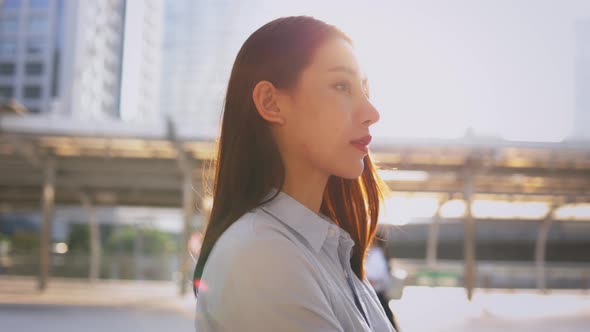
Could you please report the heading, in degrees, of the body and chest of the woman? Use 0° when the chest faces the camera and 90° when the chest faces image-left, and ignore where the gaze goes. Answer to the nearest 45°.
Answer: approximately 270°

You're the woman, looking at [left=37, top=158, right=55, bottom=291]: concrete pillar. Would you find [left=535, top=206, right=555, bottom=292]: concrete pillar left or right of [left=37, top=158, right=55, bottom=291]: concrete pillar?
right

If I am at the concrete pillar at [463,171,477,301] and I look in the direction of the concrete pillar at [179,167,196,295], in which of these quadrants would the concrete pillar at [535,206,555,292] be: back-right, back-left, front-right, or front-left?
back-right

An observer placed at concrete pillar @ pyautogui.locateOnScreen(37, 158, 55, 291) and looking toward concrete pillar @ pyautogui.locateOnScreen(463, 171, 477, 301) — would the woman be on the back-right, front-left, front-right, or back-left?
front-right

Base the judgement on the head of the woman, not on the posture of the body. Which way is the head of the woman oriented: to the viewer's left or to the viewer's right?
to the viewer's right

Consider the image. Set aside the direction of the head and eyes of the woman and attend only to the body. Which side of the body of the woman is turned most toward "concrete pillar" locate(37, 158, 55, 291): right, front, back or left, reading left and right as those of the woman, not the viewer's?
left

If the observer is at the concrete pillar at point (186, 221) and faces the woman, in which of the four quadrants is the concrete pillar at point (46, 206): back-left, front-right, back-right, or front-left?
back-right

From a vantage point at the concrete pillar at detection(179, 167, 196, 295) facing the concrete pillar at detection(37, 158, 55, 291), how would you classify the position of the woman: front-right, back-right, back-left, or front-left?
back-left

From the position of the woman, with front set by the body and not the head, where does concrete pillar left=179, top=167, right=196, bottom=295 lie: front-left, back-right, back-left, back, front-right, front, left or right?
left

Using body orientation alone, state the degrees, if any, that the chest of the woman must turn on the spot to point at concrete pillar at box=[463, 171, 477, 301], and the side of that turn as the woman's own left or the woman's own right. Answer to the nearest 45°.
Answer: approximately 90° to the woman's own left
